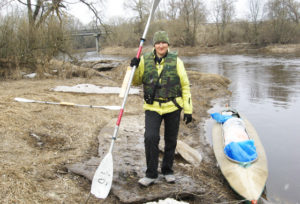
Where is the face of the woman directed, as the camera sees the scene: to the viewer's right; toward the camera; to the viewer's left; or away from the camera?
toward the camera

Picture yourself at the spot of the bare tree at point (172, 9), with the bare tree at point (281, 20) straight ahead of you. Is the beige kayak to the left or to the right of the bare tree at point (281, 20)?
right

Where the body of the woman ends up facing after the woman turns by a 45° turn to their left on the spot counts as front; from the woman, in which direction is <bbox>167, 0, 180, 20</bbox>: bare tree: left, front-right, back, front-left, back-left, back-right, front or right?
back-left

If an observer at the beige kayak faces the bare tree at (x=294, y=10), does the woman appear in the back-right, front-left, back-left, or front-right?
back-left

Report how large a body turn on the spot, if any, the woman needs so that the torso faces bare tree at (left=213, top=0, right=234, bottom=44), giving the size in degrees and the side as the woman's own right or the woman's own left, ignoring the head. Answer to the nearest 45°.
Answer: approximately 180°

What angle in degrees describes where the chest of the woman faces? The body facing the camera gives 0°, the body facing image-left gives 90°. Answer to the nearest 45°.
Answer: approximately 0°

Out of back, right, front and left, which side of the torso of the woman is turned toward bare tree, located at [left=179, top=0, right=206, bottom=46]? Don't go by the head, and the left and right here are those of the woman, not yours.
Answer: back

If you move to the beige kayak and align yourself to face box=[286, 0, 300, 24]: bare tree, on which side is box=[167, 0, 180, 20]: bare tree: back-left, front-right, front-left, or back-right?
front-left
